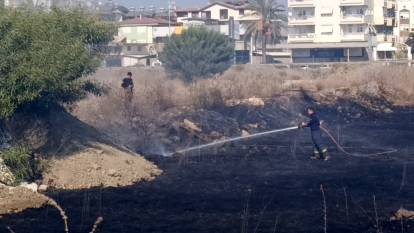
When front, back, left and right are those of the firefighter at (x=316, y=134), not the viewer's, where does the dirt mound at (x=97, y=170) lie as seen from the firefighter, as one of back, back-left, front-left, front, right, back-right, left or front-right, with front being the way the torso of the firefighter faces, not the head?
front-left

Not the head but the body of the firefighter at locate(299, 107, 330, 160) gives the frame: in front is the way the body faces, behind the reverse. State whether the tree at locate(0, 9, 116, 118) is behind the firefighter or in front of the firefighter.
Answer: in front

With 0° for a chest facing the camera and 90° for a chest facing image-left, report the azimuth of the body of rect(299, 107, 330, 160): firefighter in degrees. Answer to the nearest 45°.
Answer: approximately 90°

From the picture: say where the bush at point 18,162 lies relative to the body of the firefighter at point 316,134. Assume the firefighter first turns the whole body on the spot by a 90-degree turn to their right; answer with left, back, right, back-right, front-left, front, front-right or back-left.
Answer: back-left
